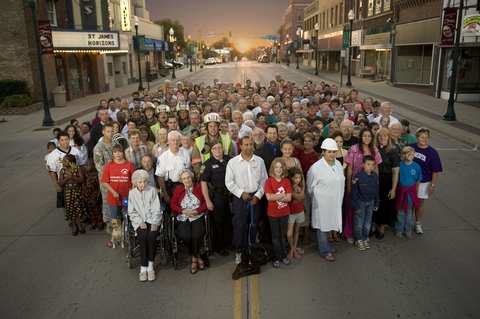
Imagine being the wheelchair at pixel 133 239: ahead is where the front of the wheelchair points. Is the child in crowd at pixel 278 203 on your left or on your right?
on your left

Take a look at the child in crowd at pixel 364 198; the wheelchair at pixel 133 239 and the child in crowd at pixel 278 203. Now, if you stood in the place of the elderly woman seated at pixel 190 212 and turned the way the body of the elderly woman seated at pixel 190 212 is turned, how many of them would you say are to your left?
2

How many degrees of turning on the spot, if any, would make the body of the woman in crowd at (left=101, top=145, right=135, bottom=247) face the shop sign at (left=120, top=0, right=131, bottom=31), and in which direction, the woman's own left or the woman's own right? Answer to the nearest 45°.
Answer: approximately 180°

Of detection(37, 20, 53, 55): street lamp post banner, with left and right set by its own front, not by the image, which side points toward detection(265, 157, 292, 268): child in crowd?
front

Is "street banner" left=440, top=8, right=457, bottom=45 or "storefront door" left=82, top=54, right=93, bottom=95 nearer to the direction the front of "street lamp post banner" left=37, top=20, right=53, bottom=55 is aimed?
the street banner

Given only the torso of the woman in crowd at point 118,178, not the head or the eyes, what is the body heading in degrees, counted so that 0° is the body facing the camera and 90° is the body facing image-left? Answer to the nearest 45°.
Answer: approximately 0°

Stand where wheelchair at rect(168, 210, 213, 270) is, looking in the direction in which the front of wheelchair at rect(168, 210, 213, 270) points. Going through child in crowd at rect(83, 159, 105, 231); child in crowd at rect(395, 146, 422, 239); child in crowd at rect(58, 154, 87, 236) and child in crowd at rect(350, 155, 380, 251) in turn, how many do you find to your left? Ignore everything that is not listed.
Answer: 2

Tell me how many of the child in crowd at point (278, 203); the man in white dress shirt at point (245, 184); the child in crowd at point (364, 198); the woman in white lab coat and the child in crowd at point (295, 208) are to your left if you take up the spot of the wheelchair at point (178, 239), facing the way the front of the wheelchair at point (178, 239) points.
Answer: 5

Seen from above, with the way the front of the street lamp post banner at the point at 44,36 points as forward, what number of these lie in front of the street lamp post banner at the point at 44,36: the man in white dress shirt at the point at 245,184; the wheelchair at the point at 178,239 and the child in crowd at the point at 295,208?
3

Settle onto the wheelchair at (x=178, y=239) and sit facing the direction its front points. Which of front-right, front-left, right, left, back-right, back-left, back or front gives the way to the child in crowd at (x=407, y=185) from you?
left
